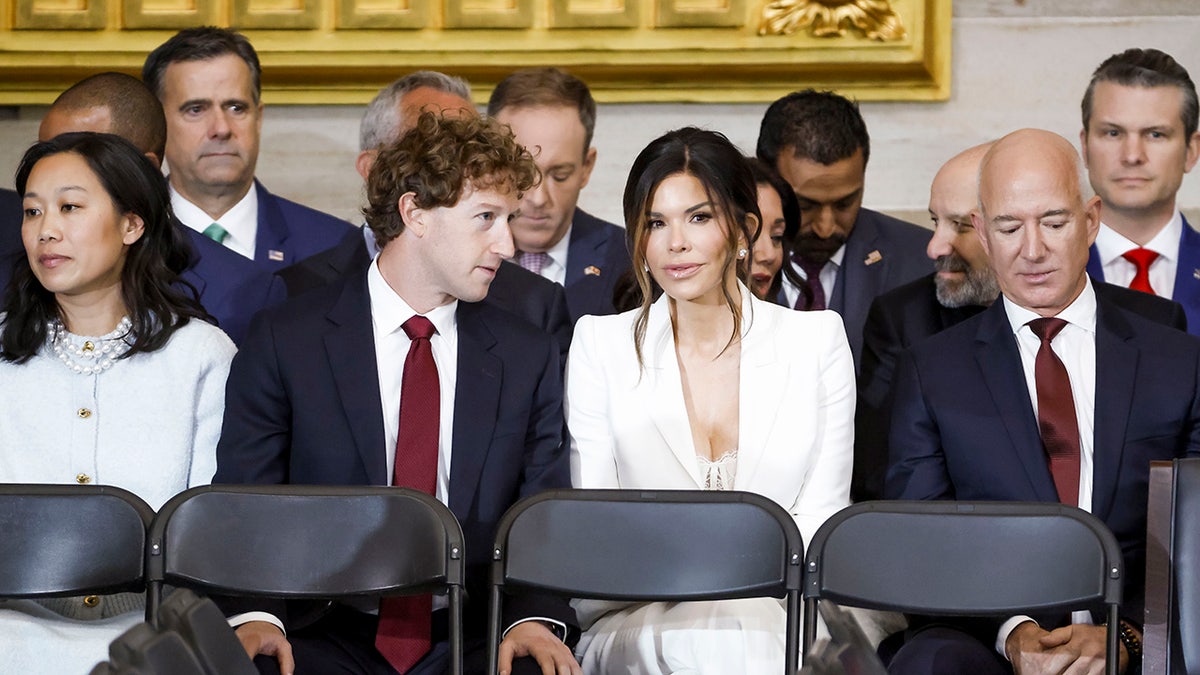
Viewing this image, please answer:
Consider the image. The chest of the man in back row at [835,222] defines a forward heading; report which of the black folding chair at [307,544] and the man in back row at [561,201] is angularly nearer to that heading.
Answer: the black folding chair

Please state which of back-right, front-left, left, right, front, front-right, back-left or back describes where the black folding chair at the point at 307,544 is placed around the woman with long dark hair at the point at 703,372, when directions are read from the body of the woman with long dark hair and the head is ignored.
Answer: front-right

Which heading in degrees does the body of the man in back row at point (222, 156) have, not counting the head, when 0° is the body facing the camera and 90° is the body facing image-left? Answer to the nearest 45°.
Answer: approximately 0°

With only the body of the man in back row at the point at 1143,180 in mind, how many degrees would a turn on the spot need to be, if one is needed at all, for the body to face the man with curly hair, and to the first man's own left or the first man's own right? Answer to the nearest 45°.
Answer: approximately 45° to the first man's own right

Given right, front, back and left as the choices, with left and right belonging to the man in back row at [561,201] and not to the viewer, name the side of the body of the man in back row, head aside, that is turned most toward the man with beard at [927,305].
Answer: left
